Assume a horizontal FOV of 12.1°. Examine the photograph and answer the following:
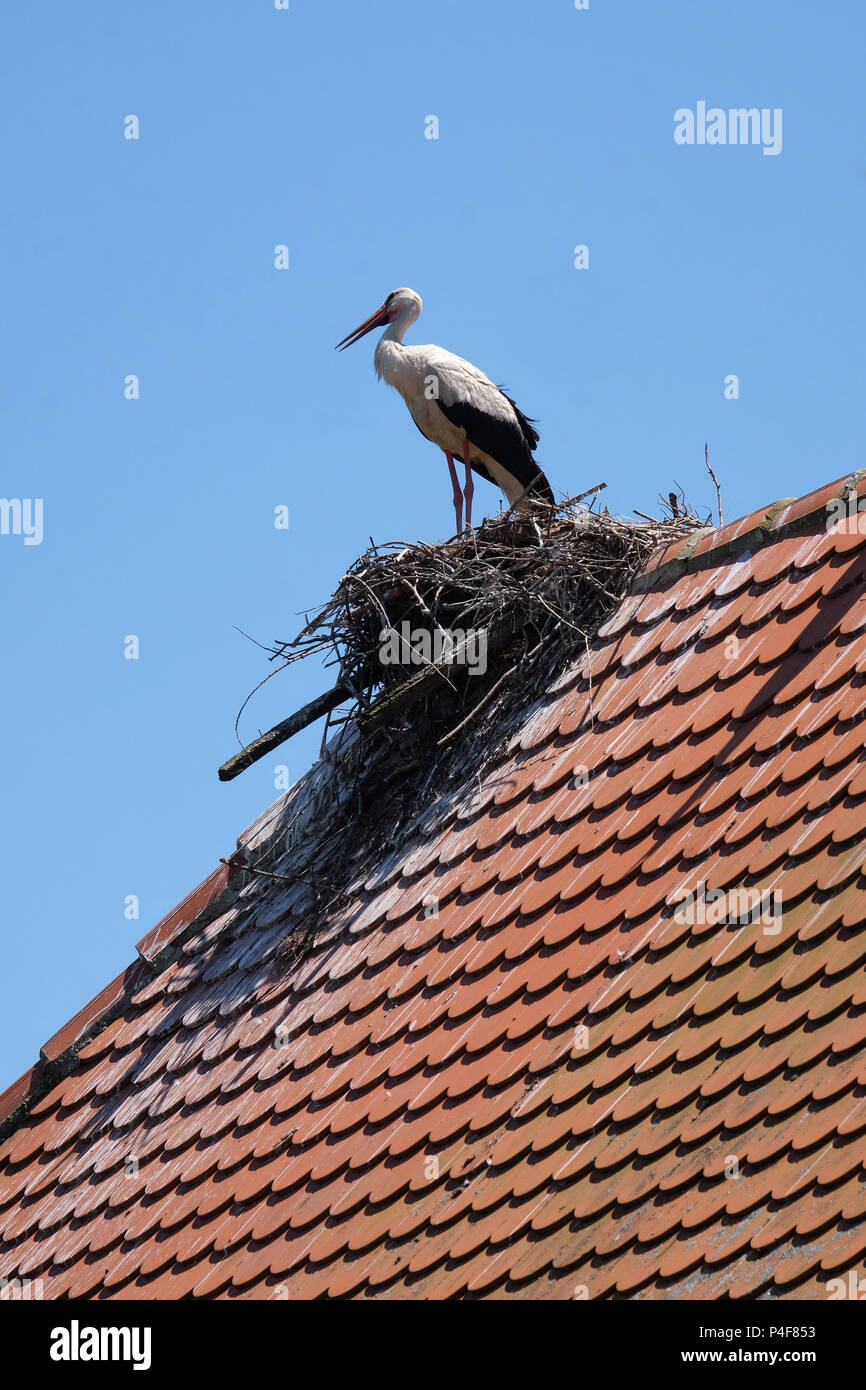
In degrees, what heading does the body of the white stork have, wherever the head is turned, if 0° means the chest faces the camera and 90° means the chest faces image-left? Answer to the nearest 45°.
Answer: approximately 90°
